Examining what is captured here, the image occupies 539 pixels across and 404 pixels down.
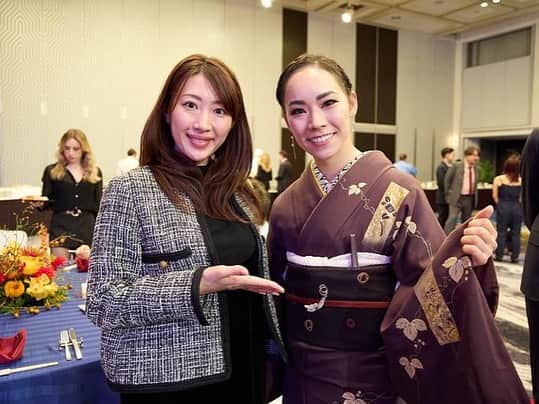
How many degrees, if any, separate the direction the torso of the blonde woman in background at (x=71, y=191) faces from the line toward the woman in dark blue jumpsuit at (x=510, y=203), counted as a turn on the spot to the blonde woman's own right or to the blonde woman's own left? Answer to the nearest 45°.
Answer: approximately 90° to the blonde woman's own left

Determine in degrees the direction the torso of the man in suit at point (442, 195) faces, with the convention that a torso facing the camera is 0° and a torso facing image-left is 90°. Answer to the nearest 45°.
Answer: approximately 270°

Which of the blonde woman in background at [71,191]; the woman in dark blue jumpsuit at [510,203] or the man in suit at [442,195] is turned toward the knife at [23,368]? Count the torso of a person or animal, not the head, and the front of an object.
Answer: the blonde woman in background

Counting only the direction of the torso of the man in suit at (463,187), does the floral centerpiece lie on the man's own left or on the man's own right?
on the man's own right

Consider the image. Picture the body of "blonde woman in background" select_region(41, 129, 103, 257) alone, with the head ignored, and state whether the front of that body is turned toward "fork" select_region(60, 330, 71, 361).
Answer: yes
